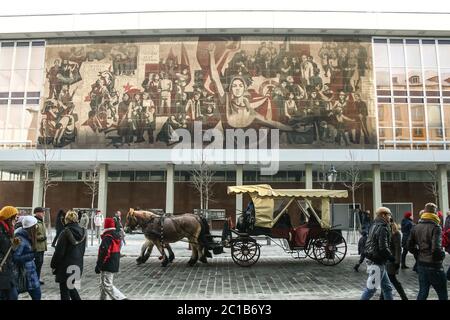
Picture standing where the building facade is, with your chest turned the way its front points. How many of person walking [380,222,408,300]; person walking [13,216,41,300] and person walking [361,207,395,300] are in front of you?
3

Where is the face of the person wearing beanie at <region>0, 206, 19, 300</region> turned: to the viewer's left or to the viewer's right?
to the viewer's right

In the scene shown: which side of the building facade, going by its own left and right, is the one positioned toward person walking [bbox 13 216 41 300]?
front

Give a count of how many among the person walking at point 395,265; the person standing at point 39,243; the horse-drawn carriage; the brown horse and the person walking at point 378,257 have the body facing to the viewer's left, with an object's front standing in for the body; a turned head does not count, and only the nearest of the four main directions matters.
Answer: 2

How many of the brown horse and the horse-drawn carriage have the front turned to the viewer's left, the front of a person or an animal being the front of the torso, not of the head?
2

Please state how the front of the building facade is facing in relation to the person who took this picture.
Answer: facing the viewer

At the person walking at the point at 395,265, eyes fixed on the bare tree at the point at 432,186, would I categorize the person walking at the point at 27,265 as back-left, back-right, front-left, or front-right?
back-left

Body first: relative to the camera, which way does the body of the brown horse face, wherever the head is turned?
to the viewer's left

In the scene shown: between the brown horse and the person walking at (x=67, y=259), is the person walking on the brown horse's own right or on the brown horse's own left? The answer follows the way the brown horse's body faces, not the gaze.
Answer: on the brown horse's own left

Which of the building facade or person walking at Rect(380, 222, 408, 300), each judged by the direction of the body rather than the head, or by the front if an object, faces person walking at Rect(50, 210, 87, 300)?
the building facade

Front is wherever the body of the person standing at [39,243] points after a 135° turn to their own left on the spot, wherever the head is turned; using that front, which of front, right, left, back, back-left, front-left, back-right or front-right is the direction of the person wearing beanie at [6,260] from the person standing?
back-left
